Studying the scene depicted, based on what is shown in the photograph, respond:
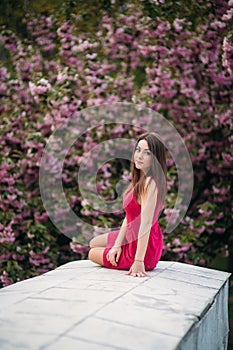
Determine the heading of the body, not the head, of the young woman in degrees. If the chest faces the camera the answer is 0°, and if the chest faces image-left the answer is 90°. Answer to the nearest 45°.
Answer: approximately 90°
